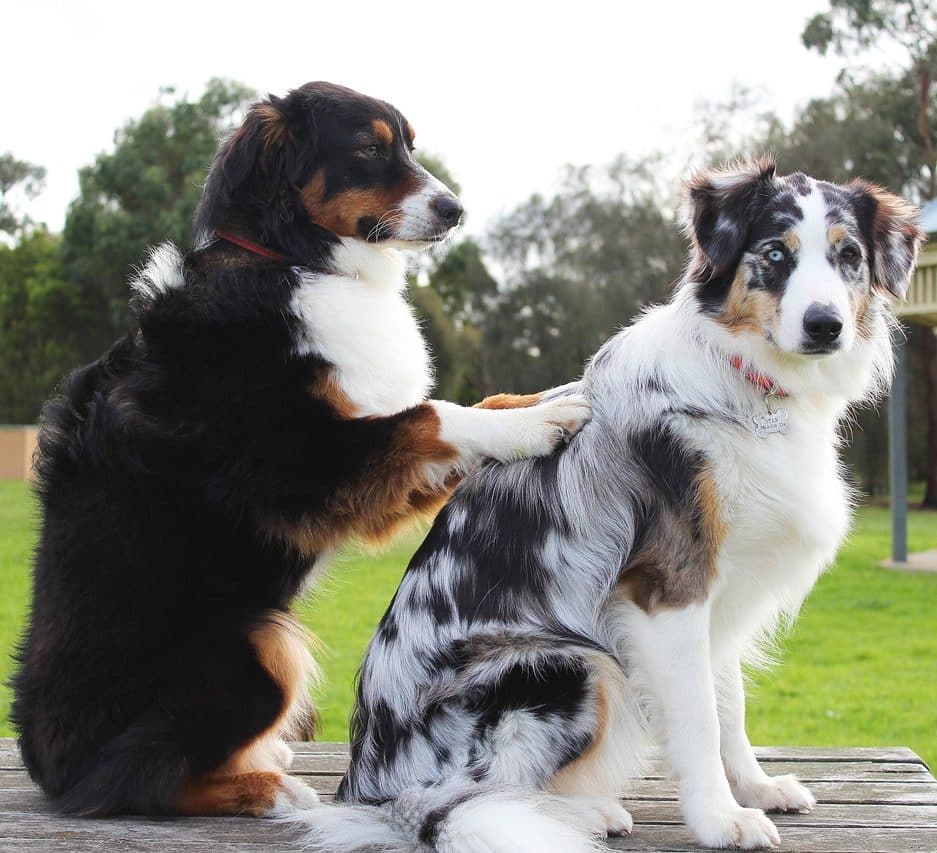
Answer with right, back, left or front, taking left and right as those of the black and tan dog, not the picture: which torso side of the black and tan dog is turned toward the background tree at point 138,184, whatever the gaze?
left

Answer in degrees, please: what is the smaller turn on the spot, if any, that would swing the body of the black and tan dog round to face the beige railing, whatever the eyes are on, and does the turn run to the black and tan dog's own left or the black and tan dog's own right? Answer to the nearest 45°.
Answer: approximately 45° to the black and tan dog's own left

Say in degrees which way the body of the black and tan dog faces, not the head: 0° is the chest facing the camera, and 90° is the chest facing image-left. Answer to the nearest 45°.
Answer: approximately 270°

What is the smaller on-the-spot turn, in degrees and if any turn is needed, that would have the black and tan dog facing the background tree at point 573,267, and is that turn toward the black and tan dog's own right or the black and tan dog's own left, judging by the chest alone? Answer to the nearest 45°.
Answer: approximately 90° to the black and tan dog's own left

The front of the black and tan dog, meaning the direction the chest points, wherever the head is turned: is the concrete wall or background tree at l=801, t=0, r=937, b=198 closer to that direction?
the background tree
